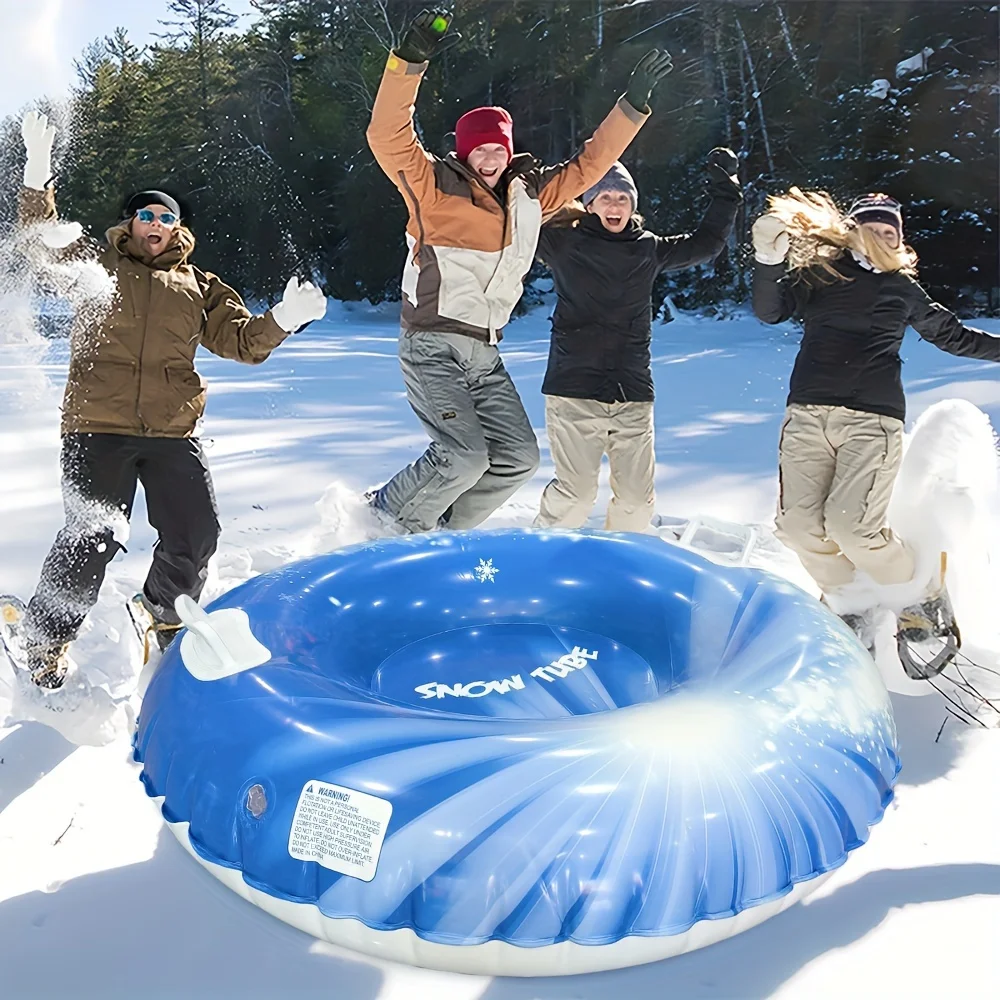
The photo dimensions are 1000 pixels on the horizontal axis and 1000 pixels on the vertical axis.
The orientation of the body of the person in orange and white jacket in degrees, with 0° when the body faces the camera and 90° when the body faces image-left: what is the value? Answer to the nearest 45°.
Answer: approximately 315°

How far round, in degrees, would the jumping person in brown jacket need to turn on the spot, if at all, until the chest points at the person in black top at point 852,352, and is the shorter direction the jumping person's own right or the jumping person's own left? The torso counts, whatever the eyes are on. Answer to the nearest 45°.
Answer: approximately 90° to the jumping person's own left

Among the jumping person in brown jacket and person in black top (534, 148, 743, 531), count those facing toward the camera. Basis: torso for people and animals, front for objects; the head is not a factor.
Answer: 2

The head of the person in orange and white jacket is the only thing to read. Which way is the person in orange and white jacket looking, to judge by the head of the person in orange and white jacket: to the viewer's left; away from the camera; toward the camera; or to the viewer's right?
toward the camera

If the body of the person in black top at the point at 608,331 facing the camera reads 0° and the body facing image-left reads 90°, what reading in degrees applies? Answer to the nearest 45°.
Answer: approximately 0°

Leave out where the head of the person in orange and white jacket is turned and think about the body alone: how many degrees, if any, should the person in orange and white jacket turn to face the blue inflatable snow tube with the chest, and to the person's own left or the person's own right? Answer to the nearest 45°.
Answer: approximately 45° to the person's own right

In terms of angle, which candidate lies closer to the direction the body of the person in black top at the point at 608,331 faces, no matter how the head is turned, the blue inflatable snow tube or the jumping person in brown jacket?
the blue inflatable snow tube

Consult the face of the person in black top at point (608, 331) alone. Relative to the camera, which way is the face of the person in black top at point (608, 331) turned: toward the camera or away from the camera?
toward the camera

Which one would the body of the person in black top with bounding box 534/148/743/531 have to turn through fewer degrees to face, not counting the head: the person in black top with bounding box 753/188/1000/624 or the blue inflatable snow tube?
the blue inflatable snow tube

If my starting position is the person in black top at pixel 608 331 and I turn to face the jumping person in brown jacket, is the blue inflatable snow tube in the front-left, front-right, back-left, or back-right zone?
front-left

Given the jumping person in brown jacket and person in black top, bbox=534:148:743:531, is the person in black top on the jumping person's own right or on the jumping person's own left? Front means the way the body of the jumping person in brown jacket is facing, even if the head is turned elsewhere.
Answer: on the jumping person's own left

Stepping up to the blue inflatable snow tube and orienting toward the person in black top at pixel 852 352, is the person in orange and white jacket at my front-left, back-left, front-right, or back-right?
front-left

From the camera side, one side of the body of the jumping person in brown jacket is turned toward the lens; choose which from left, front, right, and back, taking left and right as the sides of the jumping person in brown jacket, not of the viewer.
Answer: front
